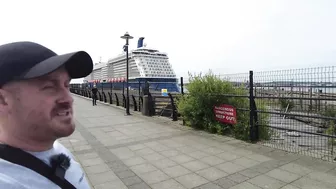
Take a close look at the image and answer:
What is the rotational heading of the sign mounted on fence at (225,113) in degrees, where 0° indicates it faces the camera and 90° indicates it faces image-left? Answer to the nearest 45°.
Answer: approximately 45°
